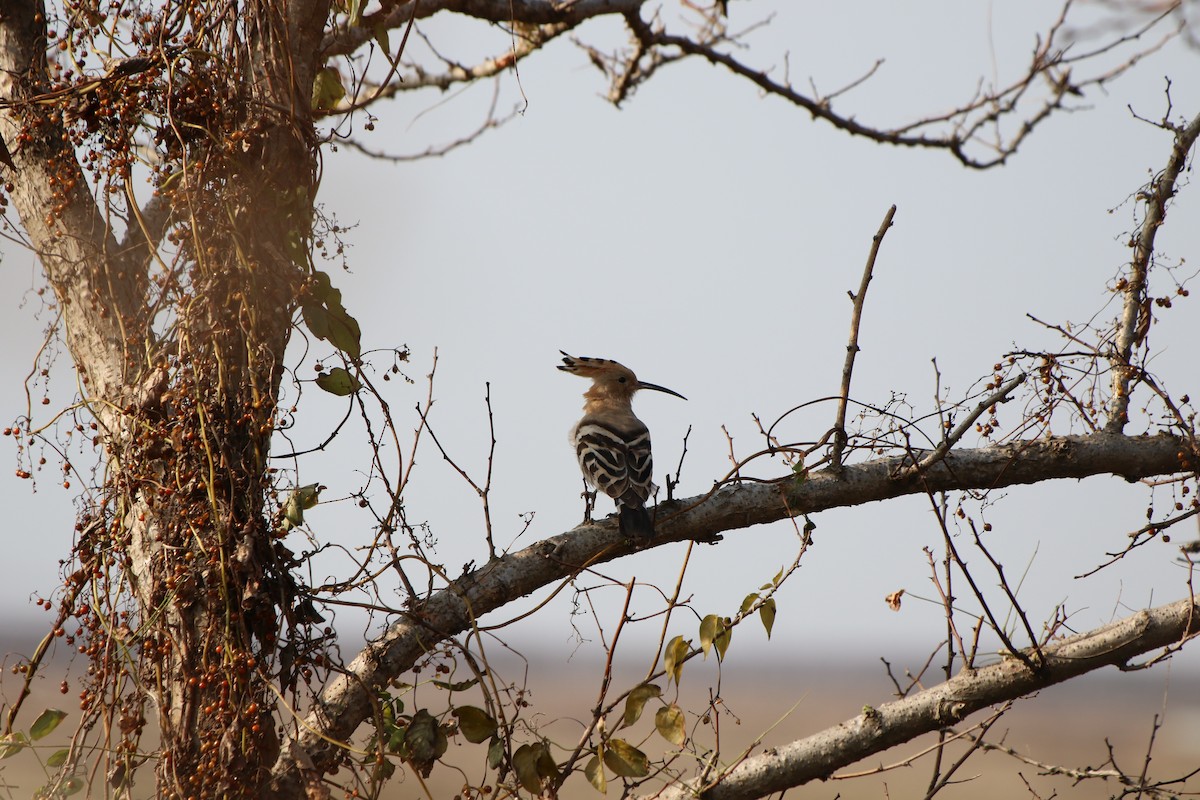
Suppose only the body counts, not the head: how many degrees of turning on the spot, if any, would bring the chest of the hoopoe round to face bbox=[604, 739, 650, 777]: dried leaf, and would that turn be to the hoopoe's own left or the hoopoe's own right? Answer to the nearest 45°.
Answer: approximately 180°

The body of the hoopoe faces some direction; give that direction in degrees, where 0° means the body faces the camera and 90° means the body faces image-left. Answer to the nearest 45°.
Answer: approximately 180°

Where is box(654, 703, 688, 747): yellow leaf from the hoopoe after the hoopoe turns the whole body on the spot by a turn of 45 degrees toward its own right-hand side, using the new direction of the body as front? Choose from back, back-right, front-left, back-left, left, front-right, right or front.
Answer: back-right

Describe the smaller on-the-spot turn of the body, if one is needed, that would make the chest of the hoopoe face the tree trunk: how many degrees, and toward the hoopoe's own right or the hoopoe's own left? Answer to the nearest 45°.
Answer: approximately 135° to the hoopoe's own left

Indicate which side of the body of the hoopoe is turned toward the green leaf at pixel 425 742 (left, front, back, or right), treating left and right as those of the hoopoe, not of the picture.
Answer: left

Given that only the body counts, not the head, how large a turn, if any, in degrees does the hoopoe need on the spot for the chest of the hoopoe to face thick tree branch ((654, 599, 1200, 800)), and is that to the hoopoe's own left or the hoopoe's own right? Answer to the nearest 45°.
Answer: approximately 135° to the hoopoe's own right
